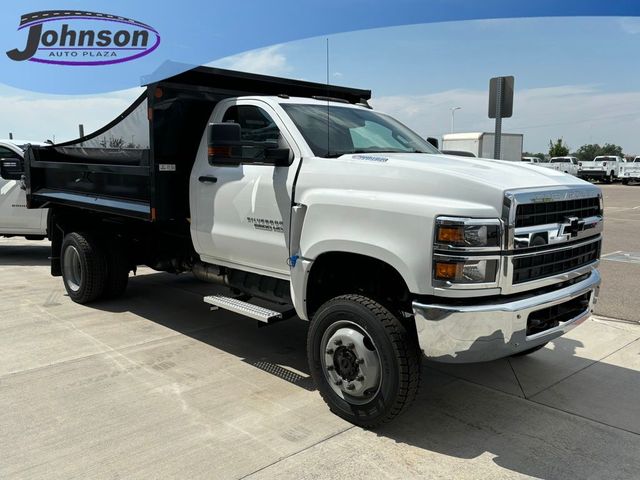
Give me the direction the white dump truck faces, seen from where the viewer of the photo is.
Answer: facing the viewer and to the right of the viewer

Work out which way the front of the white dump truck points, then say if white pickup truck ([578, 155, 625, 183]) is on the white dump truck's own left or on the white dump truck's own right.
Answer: on the white dump truck's own left

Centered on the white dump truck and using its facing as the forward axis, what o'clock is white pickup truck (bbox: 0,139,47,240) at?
The white pickup truck is roughly at 6 o'clock from the white dump truck.

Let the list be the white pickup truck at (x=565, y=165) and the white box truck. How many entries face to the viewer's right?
0

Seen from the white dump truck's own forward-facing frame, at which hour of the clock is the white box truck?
The white box truck is roughly at 8 o'clock from the white dump truck.

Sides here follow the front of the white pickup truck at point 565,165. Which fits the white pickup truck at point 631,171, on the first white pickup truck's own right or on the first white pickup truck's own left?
on the first white pickup truck's own left

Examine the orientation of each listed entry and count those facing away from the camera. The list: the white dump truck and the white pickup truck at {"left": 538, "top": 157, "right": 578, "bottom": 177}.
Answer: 0
